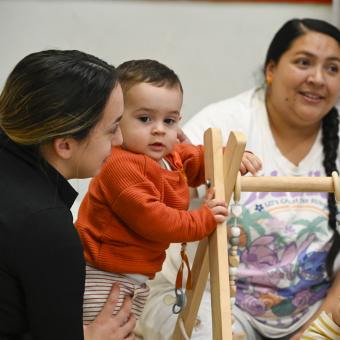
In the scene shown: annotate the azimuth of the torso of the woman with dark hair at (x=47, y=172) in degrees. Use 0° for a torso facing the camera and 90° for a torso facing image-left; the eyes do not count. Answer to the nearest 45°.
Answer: approximately 270°

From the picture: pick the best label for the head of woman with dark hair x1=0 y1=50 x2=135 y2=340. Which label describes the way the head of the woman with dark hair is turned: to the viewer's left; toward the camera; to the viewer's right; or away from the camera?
to the viewer's right

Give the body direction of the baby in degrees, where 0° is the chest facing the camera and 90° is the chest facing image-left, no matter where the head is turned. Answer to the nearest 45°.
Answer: approximately 315°
